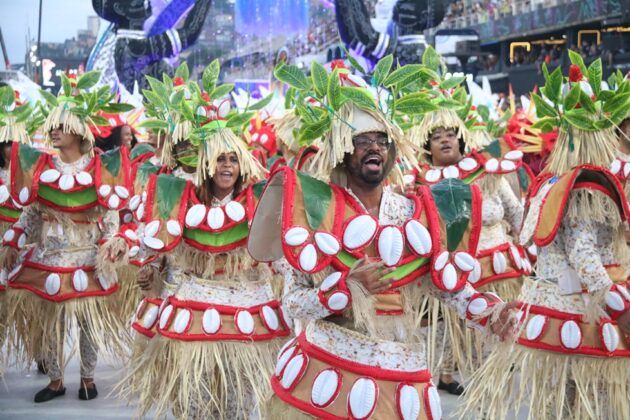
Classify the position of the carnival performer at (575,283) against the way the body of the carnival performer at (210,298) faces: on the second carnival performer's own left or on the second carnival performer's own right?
on the second carnival performer's own left

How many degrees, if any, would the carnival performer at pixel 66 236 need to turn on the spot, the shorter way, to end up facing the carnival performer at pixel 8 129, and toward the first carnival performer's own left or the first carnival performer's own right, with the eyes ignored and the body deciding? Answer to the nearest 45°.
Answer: approximately 180°

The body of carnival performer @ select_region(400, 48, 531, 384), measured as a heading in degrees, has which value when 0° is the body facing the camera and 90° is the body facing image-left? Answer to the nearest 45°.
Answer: approximately 45°

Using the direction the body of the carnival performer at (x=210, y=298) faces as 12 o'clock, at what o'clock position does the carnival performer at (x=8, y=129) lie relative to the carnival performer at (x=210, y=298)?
the carnival performer at (x=8, y=129) is roughly at 5 o'clock from the carnival performer at (x=210, y=298).

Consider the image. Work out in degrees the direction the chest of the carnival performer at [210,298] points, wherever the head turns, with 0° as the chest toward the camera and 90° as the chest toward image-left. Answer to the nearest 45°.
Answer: approximately 0°

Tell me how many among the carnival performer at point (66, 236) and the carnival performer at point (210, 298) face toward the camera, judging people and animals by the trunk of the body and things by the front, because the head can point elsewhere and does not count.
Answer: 2
